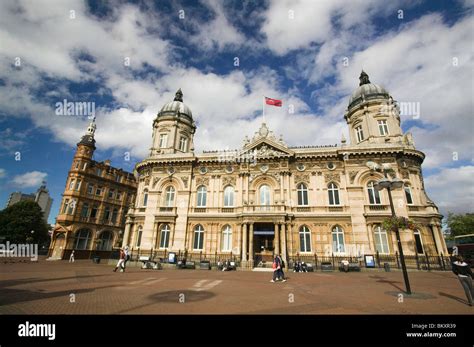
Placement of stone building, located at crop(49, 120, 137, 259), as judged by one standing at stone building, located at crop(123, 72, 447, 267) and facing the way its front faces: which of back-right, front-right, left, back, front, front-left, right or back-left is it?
right

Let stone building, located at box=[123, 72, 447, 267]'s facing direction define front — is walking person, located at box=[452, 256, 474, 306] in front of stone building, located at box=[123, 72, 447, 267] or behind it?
in front

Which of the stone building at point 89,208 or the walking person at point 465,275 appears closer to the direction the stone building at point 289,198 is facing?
the walking person

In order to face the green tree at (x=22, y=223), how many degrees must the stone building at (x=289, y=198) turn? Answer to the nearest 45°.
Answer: approximately 90° to its right

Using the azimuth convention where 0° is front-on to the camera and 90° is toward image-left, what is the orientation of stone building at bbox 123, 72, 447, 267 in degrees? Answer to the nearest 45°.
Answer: approximately 0°
